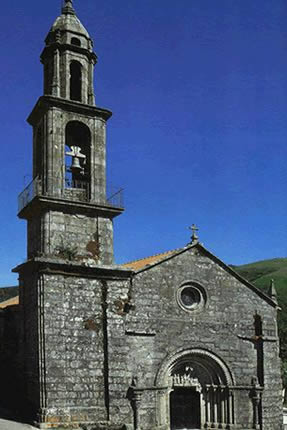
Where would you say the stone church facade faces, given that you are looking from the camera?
facing the viewer
